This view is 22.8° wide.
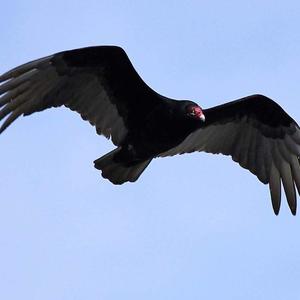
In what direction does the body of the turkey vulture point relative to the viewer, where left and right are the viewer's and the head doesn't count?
facing the viewer and to the right of the viewer
